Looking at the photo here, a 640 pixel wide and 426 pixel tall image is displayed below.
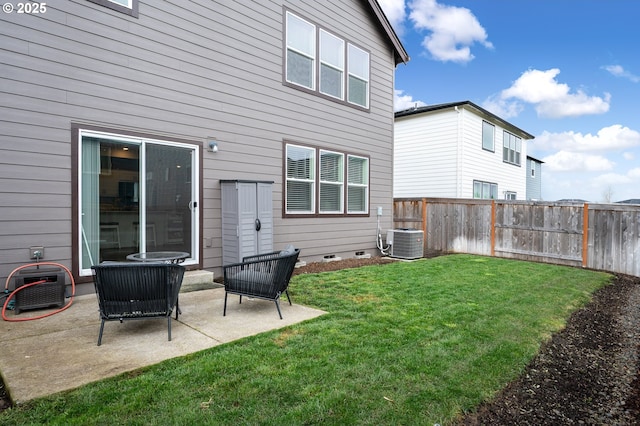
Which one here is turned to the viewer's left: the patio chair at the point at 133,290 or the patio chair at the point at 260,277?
the patio chair at the point at 260,277

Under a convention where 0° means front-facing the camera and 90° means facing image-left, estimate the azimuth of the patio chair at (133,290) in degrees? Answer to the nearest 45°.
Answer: approximately 180°

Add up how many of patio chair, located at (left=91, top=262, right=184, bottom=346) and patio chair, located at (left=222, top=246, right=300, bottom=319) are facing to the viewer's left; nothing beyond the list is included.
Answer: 1

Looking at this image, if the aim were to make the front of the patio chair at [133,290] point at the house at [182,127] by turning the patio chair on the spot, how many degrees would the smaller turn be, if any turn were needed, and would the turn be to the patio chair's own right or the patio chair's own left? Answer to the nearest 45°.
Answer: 0° — it already faces it

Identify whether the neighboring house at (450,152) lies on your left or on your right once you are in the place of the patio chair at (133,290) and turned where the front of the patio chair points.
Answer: on your right

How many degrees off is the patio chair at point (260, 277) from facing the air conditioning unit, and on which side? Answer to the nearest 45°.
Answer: approximately 135° to its right

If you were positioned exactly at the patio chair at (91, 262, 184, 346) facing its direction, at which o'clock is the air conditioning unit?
The air conditioning unit is roughly at 2 o'clock from the patio chair.

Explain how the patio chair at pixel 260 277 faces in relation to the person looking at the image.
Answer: facing to the left of the viewer
